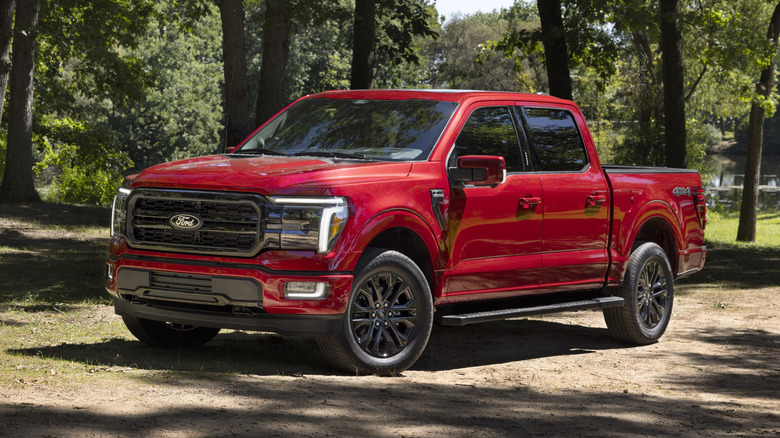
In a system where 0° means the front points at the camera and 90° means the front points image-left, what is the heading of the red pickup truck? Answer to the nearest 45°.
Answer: approximately 45°
